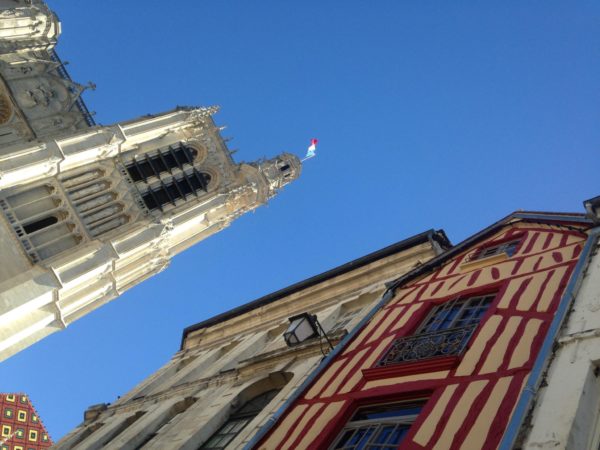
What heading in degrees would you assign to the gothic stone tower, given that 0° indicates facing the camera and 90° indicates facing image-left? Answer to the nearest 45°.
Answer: approximately 0°

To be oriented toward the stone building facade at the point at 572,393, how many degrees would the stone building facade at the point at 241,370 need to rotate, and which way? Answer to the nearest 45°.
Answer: approximately 45° to its left

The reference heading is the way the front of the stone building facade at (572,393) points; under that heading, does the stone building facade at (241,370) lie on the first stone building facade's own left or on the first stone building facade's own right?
on the first stone building facade's own right

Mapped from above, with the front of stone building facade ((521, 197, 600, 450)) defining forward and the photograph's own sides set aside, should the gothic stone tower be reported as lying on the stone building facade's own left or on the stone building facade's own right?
on the stone building facade's own right

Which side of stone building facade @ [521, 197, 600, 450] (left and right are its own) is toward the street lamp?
right

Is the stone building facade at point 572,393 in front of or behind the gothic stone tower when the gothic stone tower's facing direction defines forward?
in front

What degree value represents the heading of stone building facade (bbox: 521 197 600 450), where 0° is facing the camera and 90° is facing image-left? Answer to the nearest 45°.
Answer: approximately 45°

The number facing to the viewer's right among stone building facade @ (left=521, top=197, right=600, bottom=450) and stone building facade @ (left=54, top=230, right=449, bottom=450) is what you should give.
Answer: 0

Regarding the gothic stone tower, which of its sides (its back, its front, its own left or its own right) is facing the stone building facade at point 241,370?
front

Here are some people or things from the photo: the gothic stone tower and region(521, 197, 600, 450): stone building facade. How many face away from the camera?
0
